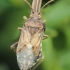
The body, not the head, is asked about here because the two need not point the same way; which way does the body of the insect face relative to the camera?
away from the camera
